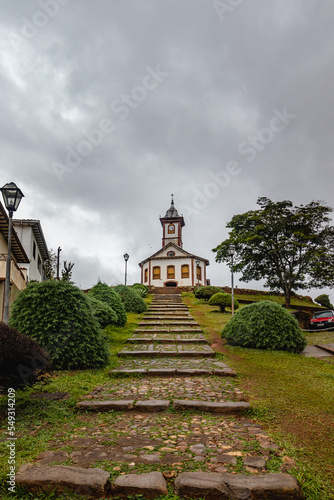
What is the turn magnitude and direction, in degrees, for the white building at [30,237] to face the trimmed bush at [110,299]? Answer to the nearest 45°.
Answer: approximately 90° to its right

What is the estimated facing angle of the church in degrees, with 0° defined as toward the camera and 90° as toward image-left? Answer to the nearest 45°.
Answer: approximately 0°

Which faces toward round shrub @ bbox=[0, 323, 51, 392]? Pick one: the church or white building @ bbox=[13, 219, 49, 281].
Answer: the church

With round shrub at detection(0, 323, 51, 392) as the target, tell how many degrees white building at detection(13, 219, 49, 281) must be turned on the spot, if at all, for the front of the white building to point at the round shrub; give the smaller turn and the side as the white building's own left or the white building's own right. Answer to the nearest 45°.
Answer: approximately 90° to the white building's own right

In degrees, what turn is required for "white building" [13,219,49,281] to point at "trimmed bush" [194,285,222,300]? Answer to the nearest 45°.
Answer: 0° — it already faces it

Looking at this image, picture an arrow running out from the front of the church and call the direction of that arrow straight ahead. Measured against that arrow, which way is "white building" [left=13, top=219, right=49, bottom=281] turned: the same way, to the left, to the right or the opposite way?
to the left

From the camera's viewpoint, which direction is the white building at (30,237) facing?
to the viewer's right

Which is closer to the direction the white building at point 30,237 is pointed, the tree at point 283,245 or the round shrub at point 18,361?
the tree

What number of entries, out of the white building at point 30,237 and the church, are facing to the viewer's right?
1

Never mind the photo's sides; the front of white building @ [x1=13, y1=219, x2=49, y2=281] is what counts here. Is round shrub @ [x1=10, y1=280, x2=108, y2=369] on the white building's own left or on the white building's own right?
on the white building's own right
